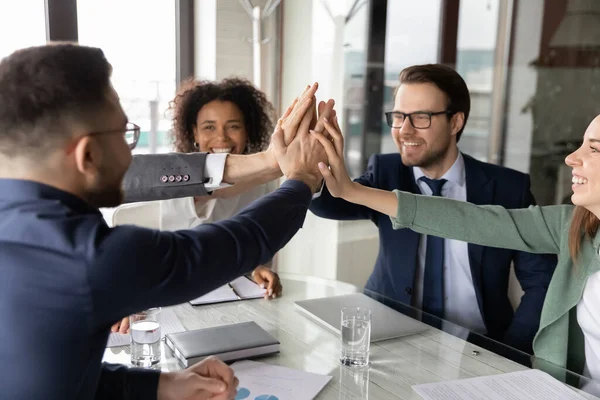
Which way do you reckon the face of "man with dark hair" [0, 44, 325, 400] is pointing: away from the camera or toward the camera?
away from the camera

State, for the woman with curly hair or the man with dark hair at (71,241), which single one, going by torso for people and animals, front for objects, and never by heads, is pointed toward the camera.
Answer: the woman with curly hair

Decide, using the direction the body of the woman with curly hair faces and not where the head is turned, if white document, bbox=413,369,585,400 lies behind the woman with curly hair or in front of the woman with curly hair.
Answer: in front

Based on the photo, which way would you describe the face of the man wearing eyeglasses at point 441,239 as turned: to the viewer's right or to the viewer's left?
to the viewer's left

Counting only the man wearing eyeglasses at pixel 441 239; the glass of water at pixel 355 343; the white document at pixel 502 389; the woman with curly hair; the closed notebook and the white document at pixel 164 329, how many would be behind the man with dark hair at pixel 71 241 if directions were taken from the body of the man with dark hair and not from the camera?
0

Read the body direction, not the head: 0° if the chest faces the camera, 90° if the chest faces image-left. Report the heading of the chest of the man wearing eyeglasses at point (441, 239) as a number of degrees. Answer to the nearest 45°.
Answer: approximately 45°

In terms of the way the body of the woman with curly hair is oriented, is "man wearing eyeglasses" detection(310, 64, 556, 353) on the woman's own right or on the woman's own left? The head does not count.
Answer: on the woman's own left

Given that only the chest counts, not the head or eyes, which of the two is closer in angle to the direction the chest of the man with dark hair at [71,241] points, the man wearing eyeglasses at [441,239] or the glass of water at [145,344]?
the man wearing eyeglasses

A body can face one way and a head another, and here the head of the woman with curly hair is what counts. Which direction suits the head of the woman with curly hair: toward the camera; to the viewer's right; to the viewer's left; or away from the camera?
toward the camera

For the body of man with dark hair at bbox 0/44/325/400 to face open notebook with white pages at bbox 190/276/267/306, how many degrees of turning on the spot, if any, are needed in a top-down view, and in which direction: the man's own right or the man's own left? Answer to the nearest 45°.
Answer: approximately 45° to the man's own left

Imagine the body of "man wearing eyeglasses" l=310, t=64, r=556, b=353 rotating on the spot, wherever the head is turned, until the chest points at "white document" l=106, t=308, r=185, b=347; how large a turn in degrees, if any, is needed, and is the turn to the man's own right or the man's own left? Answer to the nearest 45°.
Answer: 0° — they already face it

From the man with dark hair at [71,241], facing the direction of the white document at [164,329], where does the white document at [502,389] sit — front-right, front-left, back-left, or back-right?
front-right

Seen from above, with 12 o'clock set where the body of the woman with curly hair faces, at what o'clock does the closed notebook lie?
The closed notebook is roughly at 12 o'clock from the woman with curly hair.

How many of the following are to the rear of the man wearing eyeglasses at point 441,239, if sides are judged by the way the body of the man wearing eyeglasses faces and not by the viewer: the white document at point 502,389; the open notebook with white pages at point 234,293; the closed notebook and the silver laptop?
0

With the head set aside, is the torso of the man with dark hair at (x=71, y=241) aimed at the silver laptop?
yes

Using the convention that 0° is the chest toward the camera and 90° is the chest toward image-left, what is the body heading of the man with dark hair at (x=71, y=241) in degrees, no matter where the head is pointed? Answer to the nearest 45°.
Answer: approximately 225°

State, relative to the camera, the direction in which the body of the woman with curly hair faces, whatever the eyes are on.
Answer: toward the camera

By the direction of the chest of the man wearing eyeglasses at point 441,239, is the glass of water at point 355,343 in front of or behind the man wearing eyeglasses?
in front
